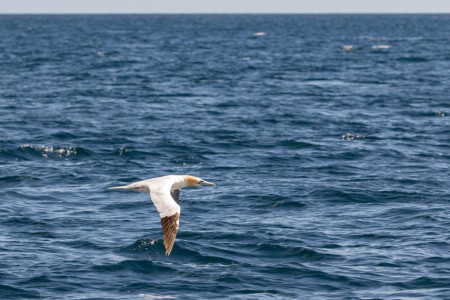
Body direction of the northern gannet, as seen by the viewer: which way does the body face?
to the viewer's right

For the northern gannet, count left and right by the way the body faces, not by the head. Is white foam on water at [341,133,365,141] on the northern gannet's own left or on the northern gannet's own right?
on the northern gannet's own left
